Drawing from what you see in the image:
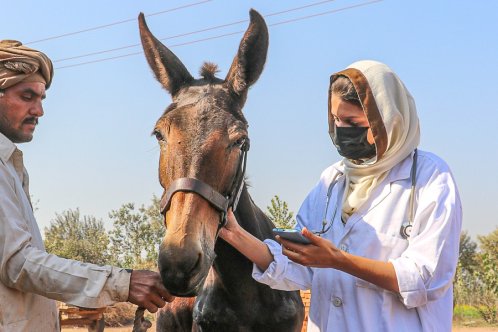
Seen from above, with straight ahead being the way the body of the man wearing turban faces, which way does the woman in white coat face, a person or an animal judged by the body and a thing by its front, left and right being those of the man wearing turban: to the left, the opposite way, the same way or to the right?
the opposite way

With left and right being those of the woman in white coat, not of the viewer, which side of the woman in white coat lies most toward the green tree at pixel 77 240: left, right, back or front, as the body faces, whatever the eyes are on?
right

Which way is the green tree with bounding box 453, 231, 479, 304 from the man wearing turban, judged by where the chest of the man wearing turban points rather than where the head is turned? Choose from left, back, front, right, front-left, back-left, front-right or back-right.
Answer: front-left

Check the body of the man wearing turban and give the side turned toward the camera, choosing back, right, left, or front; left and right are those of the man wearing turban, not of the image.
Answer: right

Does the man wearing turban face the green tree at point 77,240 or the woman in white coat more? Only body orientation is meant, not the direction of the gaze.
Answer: the woman in white coat

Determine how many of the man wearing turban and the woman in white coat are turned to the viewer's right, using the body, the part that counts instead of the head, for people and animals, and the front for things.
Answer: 1

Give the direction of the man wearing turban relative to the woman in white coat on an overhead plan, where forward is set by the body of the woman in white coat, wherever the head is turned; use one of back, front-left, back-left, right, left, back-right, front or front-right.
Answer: front-right

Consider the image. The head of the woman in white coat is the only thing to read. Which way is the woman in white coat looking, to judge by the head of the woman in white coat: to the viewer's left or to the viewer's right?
to the viewer's left

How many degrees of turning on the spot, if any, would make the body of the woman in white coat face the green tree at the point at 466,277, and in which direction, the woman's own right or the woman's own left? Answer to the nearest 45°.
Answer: approximately 135° to the woman's own right

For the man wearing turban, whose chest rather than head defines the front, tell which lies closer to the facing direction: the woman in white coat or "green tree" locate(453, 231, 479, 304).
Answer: the woman in white coat

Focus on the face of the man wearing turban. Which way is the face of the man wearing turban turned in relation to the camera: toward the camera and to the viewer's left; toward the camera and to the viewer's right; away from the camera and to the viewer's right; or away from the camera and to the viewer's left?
toward the camera and to the viewer's right

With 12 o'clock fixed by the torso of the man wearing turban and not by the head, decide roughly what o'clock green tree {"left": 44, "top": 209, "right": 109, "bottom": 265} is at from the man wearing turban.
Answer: The green tree is roughly at 9 o'clock from the man wearing turban.

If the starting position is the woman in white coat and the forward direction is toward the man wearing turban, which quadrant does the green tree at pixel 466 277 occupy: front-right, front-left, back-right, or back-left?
back-right

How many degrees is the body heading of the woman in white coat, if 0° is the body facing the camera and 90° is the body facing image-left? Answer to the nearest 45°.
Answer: approximately 45°

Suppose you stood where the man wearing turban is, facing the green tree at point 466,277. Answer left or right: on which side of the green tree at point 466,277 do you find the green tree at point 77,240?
left
